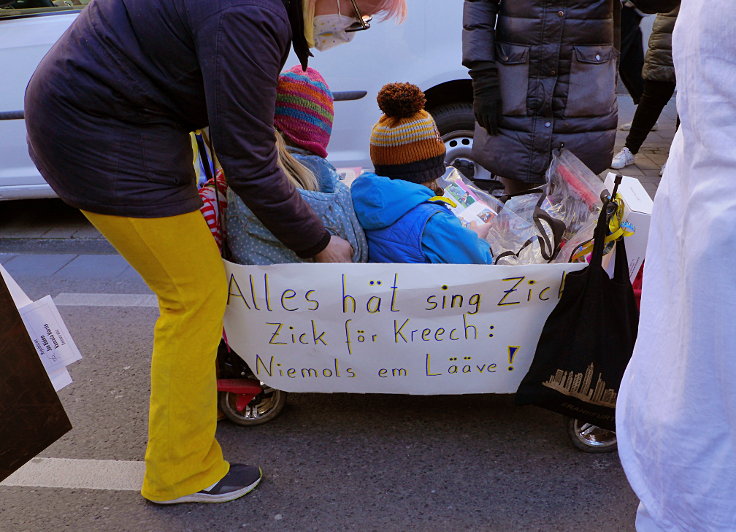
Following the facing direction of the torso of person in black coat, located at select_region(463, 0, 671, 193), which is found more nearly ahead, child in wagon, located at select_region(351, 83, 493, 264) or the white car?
the child in wagon

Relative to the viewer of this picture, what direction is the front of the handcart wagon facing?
facing to the right of the viewer

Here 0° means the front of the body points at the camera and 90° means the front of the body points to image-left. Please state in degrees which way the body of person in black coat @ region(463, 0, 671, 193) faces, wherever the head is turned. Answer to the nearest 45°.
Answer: approximately 0°

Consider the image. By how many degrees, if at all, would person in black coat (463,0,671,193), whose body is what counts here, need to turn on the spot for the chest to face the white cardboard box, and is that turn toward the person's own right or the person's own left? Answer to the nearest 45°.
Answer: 0° — they already face it

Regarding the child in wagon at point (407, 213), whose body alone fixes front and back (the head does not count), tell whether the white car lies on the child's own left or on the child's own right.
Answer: on the child's own left

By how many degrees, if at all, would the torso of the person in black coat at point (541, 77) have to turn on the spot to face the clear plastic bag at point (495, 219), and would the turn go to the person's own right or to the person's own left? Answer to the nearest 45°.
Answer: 0° — they already face it

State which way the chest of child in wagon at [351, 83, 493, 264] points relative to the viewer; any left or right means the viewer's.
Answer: facing away from the viewer and to the right of the viewer

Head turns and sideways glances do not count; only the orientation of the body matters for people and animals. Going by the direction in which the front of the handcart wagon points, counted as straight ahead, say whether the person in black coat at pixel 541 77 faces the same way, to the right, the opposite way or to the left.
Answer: to the right
